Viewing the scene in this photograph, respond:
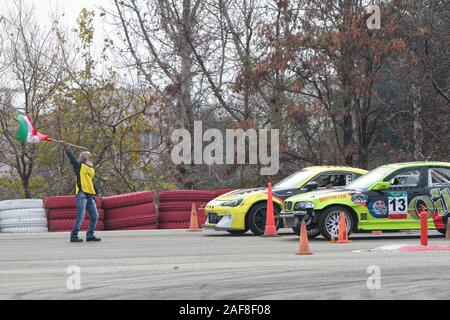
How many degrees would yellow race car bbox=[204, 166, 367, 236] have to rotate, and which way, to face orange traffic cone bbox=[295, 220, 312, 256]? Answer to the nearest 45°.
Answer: approximately 45° to its left

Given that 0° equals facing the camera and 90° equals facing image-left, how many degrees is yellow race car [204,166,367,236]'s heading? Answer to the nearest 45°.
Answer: approximately 45°

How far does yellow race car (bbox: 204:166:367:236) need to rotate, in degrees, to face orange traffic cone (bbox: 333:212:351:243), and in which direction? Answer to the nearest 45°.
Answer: approximately 90° to its left
